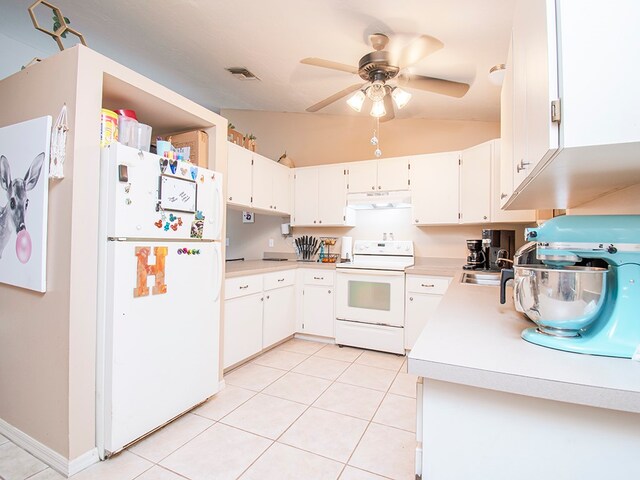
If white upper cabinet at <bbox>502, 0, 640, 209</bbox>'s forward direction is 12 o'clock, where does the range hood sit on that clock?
The range hood is roughly at 2 o'clock from the white upper cabinet.

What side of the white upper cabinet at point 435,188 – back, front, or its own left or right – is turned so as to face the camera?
front

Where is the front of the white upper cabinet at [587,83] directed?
to the viewer's left

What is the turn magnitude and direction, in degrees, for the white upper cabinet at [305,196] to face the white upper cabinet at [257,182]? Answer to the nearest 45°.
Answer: approximately 45° to its right

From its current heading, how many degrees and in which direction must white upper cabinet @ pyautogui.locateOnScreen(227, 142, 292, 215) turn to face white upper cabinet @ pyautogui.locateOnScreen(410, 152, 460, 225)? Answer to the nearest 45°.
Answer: approximately 45° to its left

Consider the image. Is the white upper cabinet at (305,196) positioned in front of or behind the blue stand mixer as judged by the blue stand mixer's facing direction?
in front

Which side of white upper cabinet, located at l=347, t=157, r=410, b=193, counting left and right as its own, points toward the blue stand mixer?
front

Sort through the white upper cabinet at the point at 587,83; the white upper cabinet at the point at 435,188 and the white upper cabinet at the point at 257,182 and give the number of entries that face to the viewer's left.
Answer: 1

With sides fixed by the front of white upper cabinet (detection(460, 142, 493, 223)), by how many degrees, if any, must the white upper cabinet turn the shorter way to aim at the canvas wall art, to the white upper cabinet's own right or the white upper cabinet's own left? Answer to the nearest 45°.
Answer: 0° — it already faces it

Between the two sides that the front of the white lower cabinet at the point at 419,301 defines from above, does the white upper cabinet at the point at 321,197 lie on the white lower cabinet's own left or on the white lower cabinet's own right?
on the white lower cabinet's own right

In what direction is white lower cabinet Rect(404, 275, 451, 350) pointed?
toward the camera

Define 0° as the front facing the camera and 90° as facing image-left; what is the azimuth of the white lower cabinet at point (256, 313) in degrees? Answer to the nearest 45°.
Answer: approximately 315°

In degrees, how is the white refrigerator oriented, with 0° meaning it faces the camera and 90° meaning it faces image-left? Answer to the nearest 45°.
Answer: approximately 315°

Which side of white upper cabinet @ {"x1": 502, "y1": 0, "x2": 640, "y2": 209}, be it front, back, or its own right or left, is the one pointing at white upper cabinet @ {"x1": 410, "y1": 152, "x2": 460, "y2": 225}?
right

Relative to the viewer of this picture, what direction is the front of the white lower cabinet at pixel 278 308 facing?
facing the viewer and to the right of the viewer
